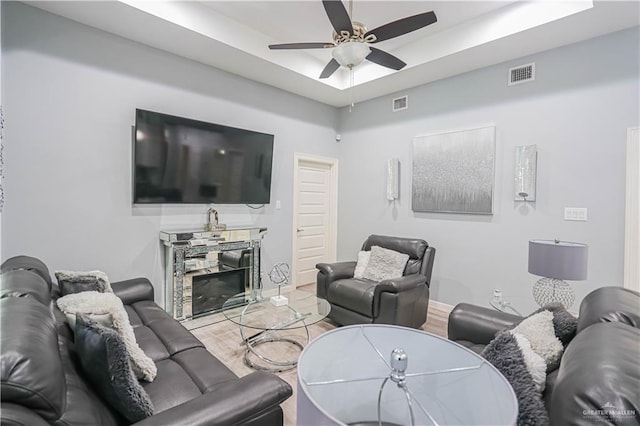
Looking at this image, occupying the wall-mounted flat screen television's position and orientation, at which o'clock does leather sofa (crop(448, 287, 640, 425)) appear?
The leather sofa is roughly at 1 o'clock from the wall-mounted flat screen television.

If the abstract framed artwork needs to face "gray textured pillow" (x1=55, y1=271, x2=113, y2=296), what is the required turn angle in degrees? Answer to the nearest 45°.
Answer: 0° — it already faces it

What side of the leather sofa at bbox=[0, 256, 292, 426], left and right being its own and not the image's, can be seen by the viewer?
right

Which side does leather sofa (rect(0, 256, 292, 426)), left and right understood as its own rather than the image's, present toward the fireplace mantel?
left

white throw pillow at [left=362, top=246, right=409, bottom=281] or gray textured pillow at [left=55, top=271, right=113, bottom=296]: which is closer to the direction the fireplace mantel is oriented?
the white throw pillow

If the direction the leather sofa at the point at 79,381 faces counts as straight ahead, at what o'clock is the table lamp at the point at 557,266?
The table lamp is roughly at 12 o'clock from the leather sofa.

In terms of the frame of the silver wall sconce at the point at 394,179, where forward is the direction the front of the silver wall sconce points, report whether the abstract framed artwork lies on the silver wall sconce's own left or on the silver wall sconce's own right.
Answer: on the silver wall sconce's own left

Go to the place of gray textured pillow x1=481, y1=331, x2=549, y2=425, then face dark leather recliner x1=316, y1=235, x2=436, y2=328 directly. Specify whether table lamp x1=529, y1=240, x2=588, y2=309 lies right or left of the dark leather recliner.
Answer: right

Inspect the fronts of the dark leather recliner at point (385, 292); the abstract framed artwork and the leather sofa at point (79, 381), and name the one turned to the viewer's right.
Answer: the leather sofa

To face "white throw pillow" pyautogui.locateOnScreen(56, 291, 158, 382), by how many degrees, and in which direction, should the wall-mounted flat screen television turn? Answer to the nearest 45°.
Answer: approximately 45° to its right

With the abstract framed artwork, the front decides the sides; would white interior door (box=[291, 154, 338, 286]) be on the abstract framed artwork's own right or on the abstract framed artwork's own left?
on the abstract framed artwork's own right

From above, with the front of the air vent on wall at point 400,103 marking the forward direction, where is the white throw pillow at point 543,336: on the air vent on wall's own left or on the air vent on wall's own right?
on the air vent on wall's own left

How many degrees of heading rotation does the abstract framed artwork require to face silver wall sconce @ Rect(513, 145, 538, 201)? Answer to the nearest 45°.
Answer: approximately 90° to its left

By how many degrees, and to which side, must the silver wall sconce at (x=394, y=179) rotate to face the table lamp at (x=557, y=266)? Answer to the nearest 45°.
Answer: approximately 90° to its left

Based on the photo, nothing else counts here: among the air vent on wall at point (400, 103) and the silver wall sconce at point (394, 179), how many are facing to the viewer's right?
0
